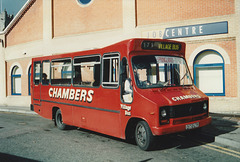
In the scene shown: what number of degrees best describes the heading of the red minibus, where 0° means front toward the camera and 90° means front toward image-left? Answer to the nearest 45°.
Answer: approximately 315°
